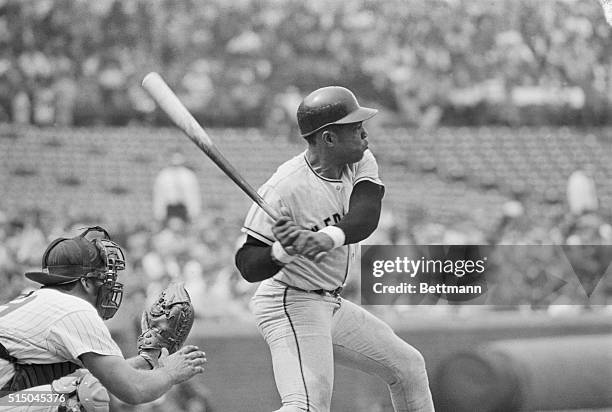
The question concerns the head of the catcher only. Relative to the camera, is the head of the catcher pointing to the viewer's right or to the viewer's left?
to the viewer's right

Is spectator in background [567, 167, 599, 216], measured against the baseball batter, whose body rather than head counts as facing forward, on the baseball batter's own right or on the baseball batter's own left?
on the baseball batter's own left

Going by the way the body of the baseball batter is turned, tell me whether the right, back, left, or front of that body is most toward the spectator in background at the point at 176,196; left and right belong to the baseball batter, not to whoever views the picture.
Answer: back

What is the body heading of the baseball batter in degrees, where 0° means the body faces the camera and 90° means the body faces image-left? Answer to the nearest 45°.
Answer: approximately 315°

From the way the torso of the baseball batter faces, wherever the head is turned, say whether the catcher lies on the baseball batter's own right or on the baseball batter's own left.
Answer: on the baseball batter's own right

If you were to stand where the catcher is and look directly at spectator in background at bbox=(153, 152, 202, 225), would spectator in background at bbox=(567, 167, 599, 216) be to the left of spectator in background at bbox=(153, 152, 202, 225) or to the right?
right

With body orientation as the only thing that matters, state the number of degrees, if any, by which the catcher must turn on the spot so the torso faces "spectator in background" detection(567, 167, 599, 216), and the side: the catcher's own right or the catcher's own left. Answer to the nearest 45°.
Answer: approximately 45° to the catcher's own left

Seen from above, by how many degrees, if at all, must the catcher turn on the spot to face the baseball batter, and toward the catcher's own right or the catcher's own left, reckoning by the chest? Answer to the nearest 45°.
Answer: approximately 45° to the catcher's own left

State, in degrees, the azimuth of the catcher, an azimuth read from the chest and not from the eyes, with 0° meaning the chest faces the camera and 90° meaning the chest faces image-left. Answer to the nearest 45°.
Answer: approximately 270°

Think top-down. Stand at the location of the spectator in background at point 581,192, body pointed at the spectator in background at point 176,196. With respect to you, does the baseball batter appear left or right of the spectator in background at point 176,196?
left

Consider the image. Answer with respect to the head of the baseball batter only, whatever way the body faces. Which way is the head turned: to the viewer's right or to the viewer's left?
to the viewer's right
